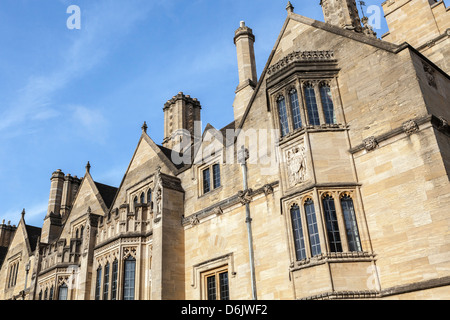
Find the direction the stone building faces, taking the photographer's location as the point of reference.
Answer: facing the viewer and to the left of the viewer
